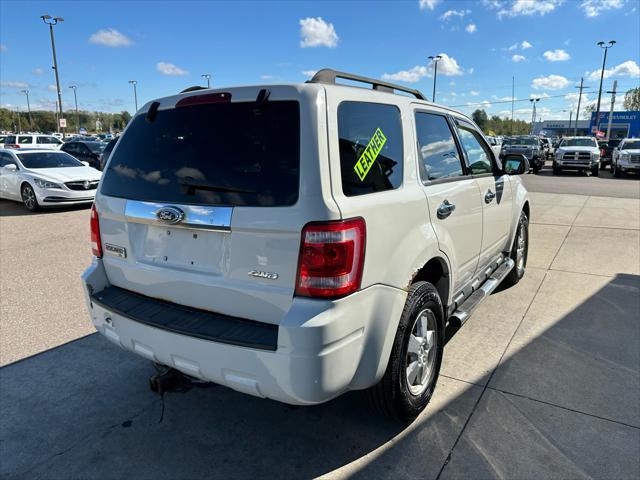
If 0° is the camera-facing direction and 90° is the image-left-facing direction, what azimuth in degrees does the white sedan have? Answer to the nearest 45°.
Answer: approximately 315°

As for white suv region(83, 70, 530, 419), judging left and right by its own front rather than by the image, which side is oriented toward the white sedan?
left

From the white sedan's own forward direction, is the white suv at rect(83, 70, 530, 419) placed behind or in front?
in front

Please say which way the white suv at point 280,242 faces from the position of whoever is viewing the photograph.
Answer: facing away from the viewer and to the right of the viewer

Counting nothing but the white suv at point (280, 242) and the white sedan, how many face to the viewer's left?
0
